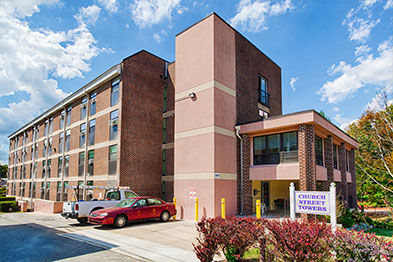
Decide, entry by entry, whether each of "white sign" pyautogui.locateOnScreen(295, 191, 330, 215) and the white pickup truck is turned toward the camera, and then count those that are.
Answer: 1

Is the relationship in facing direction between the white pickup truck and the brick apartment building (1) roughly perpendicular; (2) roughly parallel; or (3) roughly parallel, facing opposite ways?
roughly perpendicular

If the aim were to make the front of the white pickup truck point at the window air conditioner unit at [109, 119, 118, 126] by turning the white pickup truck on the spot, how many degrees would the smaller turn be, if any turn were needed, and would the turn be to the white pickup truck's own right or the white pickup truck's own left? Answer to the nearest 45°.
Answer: approximately 45° to the white pickup truck's own left

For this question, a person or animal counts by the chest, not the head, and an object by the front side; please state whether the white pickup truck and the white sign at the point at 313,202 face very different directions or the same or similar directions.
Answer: very different directions

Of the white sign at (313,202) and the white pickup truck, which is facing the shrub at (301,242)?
the white sign

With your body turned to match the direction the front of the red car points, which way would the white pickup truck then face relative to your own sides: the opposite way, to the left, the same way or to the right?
the opposite way

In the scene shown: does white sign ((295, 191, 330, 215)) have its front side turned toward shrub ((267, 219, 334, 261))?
yes

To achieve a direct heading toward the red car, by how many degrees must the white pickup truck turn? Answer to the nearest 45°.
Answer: approximately 90° to its right

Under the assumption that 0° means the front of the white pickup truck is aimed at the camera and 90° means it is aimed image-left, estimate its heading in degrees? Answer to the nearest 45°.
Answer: approximately 225°
